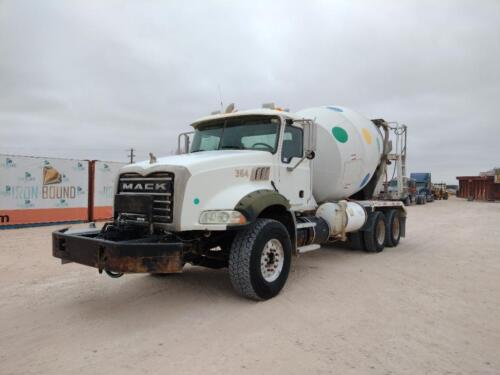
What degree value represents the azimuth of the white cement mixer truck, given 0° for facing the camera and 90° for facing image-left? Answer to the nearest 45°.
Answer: approximately 45°
